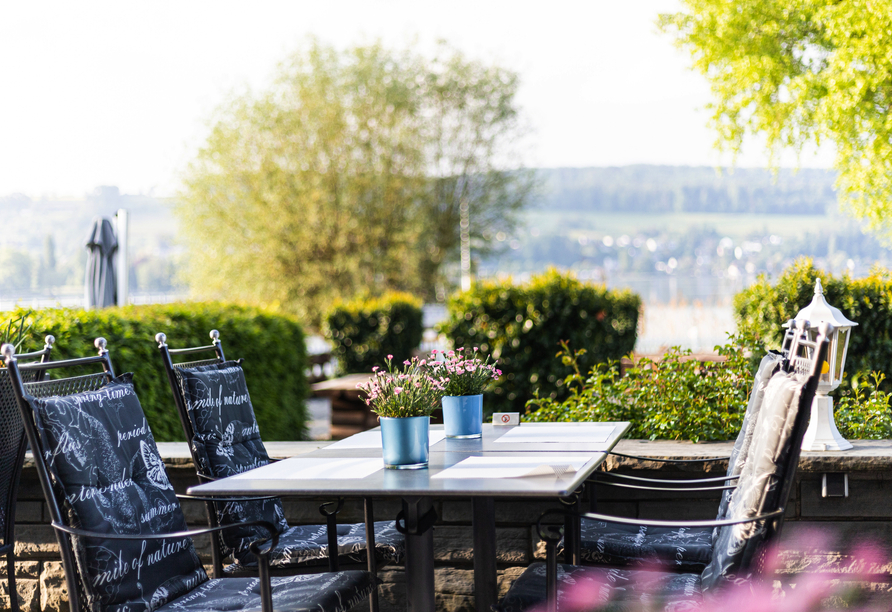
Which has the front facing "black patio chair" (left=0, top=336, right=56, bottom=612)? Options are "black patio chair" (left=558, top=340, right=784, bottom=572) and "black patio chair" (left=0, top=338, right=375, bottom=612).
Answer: "black patio chair" (left=558, top=340, right=784, bottom=572)

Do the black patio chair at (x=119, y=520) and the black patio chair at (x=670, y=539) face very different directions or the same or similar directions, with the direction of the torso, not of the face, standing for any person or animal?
very different directions

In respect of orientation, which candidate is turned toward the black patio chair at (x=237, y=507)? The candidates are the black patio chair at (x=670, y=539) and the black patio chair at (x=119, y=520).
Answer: the black patio chair at (x=670, y=539)

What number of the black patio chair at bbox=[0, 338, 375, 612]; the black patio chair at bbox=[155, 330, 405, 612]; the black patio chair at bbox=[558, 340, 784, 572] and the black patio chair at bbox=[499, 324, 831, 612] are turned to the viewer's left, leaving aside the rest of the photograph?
2

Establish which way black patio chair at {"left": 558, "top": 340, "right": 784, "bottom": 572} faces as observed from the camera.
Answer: facing to the left of the viewer

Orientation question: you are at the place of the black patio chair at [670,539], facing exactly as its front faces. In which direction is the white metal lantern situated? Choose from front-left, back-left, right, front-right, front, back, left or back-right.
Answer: back-right

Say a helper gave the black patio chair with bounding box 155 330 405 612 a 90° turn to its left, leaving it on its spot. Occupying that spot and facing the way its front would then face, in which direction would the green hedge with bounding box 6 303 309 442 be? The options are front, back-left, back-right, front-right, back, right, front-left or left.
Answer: front-left

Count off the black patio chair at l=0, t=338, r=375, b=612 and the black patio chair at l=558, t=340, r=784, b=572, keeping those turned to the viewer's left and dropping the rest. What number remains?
1

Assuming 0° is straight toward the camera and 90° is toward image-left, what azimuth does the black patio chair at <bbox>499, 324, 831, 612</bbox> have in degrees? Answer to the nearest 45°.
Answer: approximately 90°

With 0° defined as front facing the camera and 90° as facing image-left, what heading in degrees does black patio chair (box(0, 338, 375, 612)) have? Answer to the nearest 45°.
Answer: approximately 315°

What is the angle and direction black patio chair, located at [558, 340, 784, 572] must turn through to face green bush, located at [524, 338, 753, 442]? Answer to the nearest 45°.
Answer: approximately 90° to its right

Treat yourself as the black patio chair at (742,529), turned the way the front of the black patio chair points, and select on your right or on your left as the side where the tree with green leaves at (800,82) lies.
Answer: on your right
